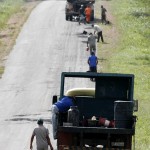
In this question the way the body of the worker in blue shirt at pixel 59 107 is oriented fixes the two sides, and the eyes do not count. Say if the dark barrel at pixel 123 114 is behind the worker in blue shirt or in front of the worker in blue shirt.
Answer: in front

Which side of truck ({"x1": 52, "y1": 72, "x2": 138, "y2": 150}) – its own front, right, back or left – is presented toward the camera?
back
